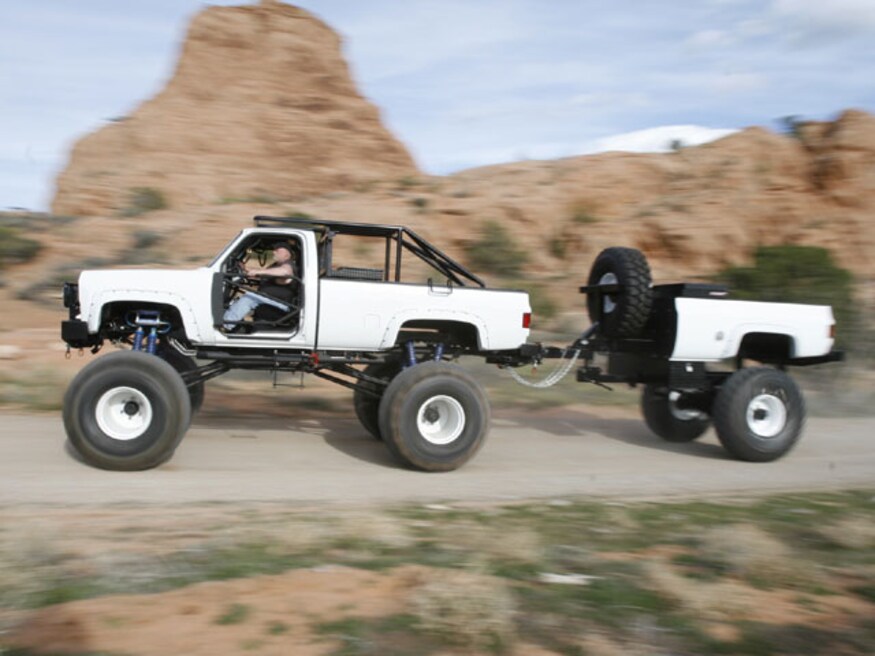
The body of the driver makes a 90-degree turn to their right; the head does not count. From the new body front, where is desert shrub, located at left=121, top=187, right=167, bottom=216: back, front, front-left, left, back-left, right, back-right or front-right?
front

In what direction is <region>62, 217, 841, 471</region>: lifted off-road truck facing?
to the viewer's left

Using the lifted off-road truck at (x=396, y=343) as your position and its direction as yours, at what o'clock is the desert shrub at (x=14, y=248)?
The desert shrub is roughly at 2 o'clock from the lifted off-road truck.

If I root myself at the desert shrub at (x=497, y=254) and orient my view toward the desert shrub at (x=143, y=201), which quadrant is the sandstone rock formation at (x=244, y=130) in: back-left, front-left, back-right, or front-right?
front-right

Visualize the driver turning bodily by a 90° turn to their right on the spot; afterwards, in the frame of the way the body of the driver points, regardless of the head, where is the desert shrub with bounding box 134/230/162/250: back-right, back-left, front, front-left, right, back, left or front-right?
front

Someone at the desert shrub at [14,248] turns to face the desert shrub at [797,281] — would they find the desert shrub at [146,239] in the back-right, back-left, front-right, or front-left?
front-left

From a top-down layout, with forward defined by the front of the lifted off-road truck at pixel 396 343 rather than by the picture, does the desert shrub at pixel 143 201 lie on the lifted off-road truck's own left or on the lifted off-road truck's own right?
on the lifted off-road truck's own right

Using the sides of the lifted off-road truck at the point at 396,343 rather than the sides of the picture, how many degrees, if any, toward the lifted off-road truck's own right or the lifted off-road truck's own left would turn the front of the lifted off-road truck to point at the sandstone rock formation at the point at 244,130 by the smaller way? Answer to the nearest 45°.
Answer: approximately 90° to the lifted off-road truck's own right

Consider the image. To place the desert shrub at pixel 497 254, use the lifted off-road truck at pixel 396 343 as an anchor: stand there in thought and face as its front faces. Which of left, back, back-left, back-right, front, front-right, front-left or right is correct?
right

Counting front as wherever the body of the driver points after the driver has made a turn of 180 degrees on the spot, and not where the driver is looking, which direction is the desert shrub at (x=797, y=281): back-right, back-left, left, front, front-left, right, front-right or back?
front-left

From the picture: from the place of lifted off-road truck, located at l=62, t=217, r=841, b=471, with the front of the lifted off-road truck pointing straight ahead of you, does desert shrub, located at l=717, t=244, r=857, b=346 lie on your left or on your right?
on your right

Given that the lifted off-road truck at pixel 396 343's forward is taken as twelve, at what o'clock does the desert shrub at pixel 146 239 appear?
The desert shrub is roughly at 2 o'clock from the lifted off-road truck.

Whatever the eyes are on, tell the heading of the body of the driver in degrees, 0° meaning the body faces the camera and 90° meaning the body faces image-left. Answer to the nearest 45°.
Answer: approximately 90°

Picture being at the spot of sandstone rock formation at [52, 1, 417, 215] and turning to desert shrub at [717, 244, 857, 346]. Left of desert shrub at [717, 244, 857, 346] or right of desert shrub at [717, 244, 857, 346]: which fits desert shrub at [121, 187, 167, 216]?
right
